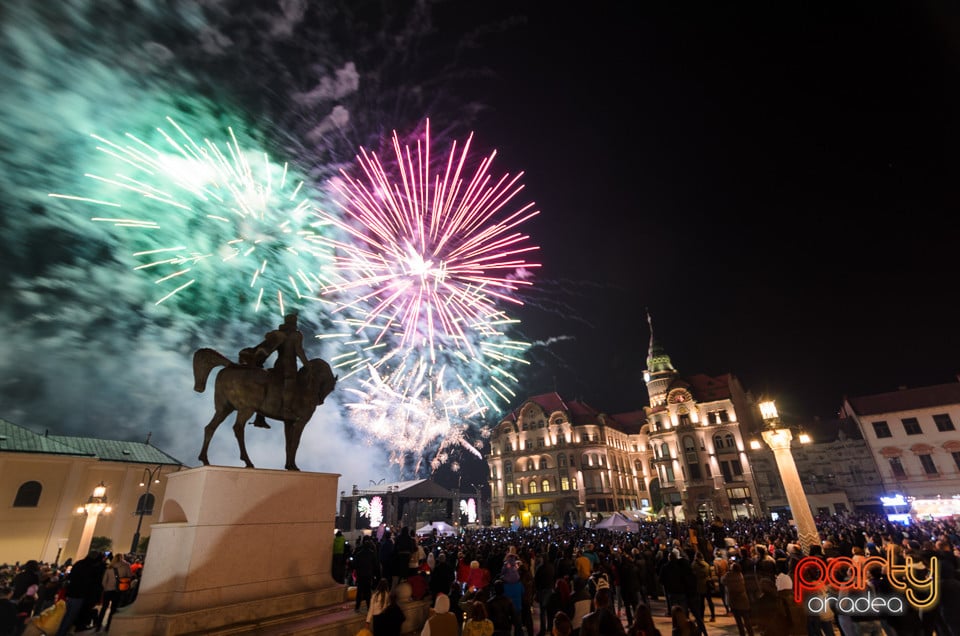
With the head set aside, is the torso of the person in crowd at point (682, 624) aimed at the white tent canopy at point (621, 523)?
yes

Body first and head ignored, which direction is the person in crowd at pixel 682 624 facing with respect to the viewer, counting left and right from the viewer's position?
facing away from the viewer

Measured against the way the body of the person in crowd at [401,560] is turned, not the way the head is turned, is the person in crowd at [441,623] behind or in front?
behind

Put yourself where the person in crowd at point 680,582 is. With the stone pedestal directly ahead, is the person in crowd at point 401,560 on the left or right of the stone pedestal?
right

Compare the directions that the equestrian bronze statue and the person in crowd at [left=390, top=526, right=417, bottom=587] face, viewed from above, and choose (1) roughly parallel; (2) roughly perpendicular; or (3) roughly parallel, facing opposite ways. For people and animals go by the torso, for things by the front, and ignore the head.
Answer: roughly perpendicular

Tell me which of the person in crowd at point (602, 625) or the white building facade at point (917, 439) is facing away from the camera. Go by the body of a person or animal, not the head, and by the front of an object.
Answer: the person in crowd

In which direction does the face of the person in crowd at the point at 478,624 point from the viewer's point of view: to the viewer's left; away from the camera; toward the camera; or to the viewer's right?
away from the camera

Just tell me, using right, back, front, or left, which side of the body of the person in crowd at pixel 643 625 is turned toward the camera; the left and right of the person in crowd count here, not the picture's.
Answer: back

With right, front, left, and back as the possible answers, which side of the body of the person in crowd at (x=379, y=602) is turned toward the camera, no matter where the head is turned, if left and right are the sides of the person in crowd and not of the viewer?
back

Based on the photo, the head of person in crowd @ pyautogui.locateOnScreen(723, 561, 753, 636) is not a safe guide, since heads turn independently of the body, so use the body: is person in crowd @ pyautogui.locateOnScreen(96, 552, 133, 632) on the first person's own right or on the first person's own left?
on the first person's own left

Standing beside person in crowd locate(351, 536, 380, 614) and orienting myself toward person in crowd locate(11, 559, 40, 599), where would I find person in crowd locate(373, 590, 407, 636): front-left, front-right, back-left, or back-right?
back-left

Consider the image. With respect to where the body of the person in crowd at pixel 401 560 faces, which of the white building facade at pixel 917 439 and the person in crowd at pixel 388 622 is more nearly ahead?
the white building facade

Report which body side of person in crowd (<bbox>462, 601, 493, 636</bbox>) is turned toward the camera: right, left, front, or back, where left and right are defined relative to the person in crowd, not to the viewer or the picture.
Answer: back
